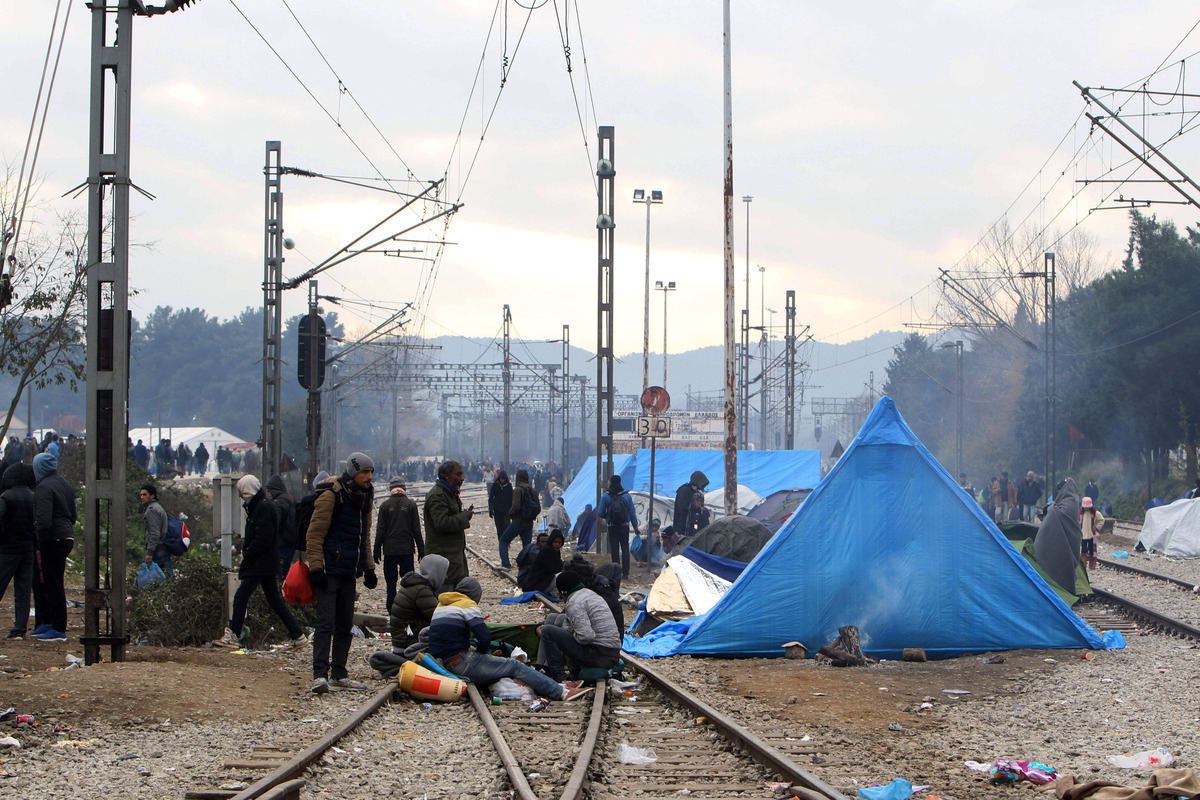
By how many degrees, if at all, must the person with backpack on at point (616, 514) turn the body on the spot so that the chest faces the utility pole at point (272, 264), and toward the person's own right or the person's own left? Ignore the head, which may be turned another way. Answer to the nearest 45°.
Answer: approximately 45° to the person's own left

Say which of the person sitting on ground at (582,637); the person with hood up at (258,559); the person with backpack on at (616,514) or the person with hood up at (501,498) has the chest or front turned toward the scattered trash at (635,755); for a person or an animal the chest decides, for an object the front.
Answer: the person with hood up at (501,498)

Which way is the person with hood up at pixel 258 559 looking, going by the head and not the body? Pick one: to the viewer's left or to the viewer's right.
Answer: to the viewer's left

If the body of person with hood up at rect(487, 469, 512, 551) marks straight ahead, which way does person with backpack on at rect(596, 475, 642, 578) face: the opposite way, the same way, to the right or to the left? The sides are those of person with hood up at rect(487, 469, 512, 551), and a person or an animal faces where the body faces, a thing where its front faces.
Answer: the opposite way

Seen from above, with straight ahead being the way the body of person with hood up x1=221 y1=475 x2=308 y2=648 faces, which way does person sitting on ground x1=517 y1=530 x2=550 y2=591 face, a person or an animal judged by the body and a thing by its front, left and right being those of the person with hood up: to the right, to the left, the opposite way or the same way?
the opposite way

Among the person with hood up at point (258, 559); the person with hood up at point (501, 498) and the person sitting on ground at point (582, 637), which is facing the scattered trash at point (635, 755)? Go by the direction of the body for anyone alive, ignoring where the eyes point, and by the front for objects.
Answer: the person with hood up at point (501, 498)

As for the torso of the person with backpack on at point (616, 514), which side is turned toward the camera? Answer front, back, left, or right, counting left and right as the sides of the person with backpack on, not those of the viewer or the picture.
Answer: back

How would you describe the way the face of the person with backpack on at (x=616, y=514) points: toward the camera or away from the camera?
away from the camera

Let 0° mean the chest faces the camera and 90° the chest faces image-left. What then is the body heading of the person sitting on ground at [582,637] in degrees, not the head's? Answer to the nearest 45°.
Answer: approximately 90°

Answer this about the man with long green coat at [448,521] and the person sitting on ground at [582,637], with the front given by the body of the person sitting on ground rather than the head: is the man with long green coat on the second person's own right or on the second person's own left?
on the second person's own right

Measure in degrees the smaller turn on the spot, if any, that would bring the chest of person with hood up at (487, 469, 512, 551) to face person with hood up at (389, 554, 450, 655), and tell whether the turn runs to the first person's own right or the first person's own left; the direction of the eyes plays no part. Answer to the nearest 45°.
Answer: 0° — they already face them

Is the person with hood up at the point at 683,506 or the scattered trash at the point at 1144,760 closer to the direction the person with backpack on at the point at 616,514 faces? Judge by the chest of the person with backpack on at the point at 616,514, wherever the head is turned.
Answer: the person with hood up

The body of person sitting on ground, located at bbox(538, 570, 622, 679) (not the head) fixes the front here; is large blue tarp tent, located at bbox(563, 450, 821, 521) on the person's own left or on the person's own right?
on the person's own right

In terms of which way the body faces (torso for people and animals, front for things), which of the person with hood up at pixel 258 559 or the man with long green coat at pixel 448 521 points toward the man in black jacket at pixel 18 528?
the person with hood up
